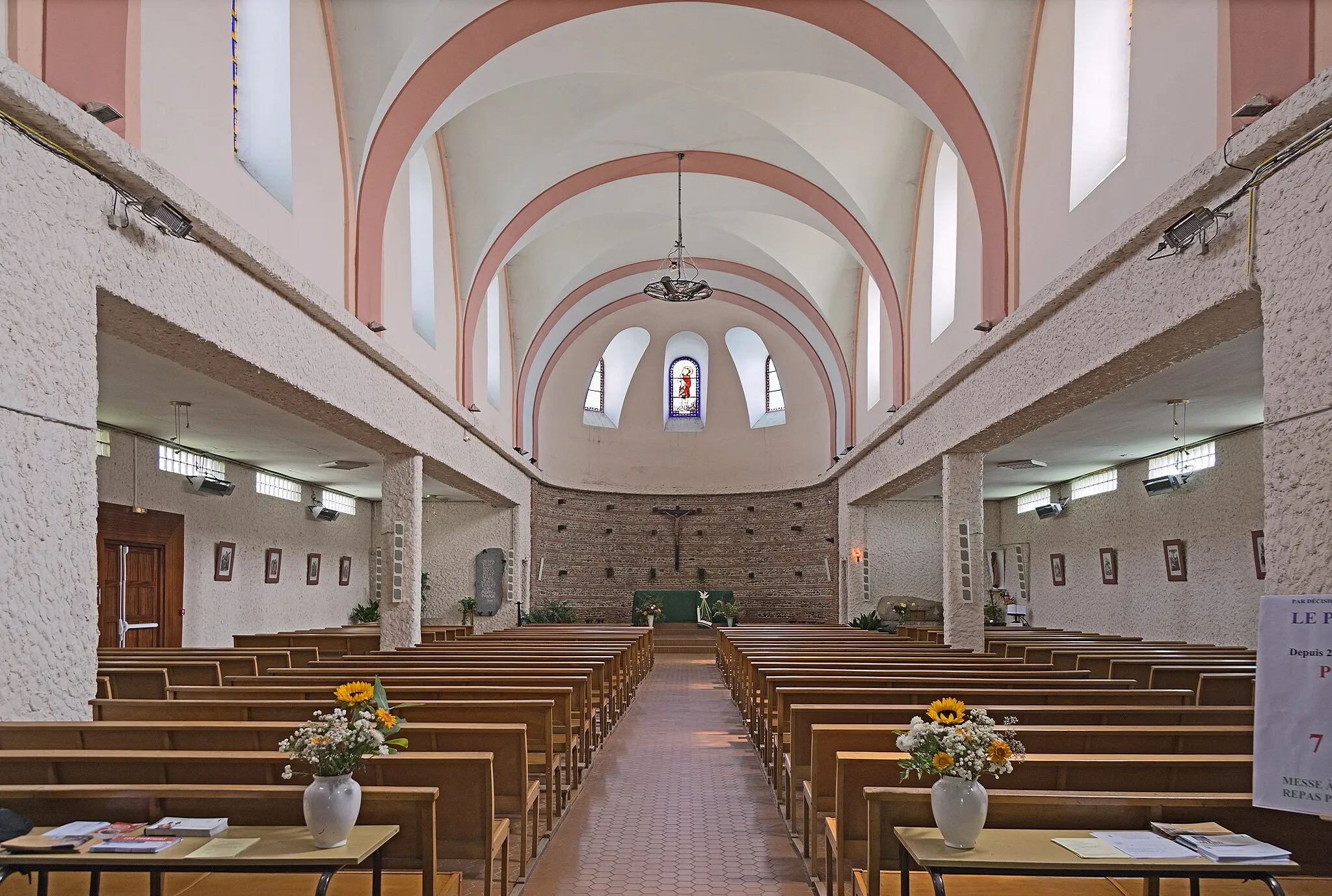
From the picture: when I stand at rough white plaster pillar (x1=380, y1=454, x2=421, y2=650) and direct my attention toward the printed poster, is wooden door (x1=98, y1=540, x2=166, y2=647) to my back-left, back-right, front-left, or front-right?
back-right

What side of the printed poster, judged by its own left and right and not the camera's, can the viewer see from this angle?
front

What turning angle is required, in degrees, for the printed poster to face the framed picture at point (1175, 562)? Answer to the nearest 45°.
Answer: approximately 180°

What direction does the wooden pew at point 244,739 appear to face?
away from the camera

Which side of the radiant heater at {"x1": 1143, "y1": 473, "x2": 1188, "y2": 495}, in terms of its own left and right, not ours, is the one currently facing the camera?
left

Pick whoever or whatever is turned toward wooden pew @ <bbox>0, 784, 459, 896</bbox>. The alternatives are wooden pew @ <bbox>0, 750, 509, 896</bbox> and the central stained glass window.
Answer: the central stained glass window

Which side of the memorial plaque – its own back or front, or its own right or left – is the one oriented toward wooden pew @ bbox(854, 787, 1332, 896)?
front

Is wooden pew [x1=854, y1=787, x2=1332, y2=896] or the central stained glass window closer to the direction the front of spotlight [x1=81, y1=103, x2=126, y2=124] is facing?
the wooden pew

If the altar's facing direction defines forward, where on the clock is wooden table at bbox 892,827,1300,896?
The wooden table is roughly at 12 o'clock from the altar.

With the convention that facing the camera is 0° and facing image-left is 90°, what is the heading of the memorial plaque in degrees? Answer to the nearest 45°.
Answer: approximately 0°

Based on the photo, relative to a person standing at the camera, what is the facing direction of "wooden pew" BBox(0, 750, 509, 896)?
facing away from the viewer

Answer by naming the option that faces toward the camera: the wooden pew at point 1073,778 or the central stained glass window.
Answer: the central stained glass window

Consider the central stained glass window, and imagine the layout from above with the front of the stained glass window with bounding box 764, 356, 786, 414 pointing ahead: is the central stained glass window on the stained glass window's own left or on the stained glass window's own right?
on the stained glass window's own right

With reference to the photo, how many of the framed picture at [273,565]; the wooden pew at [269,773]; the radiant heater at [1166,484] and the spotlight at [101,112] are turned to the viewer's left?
1

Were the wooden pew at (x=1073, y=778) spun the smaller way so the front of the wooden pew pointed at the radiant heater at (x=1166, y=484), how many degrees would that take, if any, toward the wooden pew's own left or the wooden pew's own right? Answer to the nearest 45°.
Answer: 0° — it already faces it

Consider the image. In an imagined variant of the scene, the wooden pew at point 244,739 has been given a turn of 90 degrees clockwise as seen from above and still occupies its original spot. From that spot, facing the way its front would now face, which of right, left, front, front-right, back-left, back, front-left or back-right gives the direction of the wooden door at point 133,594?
left

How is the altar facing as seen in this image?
toward the camera

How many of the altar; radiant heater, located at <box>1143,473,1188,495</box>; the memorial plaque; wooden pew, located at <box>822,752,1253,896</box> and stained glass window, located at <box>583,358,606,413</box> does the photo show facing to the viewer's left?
1

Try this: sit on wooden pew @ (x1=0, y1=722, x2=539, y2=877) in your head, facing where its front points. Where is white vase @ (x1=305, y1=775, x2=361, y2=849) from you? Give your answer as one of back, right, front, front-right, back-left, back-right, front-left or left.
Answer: back

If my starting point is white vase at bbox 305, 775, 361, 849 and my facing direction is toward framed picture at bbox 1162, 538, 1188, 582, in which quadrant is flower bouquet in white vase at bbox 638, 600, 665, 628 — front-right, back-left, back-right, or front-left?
front-left
